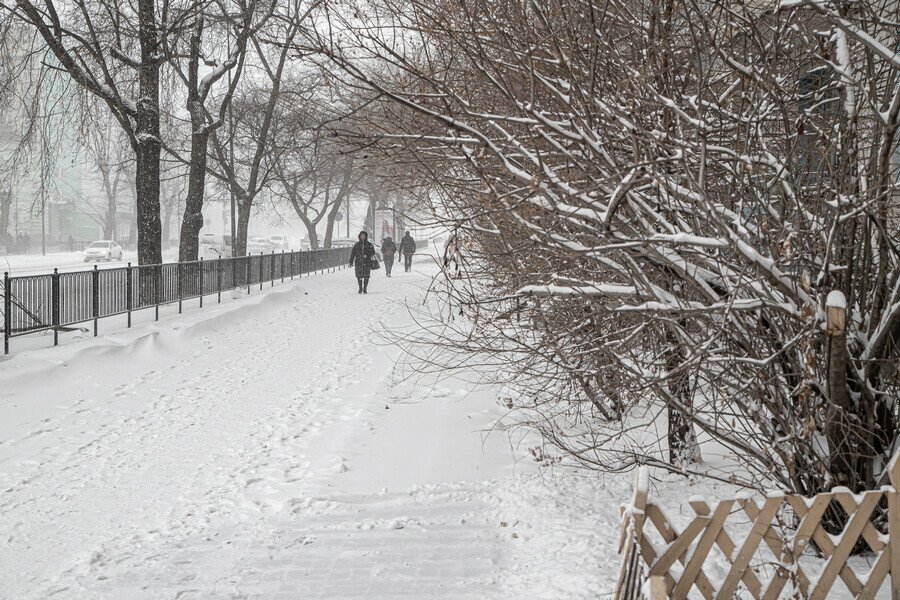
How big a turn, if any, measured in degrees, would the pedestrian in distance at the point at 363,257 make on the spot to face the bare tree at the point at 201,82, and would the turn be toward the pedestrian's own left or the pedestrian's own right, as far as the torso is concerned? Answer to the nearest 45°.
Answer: approximately 45° to the pedestrian's own right

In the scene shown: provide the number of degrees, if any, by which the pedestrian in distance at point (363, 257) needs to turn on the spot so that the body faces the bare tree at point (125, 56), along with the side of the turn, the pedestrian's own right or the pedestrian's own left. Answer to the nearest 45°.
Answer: approximately 45° to the pedestrian's own right

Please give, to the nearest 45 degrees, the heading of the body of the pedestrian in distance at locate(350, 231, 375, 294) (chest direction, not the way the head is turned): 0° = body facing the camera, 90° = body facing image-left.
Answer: approximately 0°

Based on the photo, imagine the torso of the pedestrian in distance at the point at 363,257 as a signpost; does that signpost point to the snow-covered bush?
yes

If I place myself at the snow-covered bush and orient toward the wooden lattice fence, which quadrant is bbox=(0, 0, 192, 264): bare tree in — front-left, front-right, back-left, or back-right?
back-right

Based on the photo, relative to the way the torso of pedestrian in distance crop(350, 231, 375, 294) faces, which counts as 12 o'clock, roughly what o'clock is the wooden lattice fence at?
The wooden lattice fence is roughly at 12 o'clock from the pedestrian in distance.
